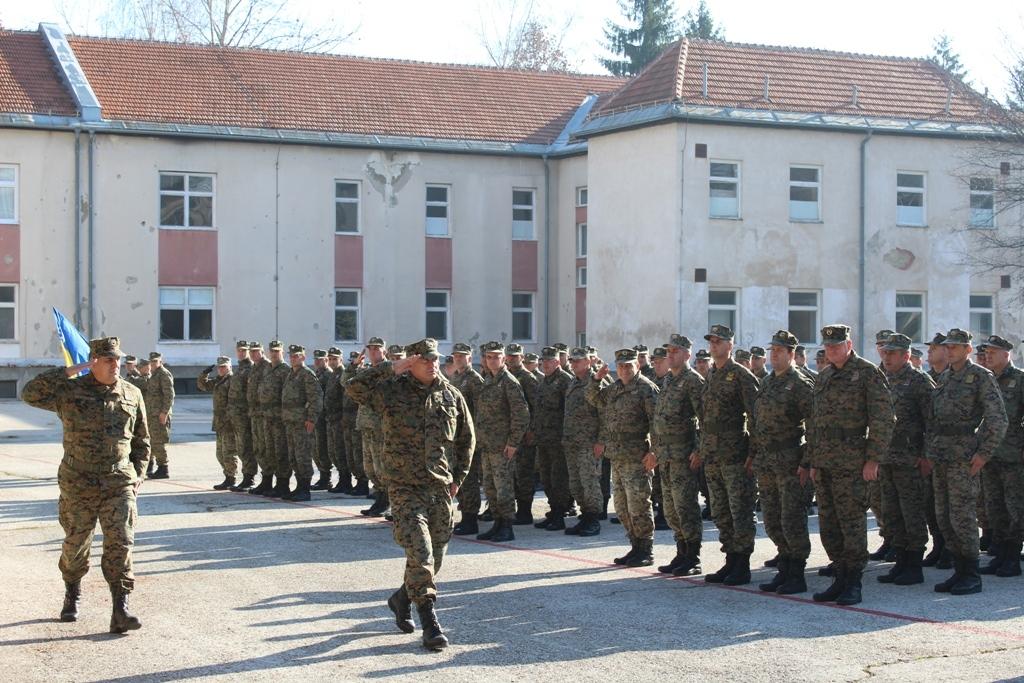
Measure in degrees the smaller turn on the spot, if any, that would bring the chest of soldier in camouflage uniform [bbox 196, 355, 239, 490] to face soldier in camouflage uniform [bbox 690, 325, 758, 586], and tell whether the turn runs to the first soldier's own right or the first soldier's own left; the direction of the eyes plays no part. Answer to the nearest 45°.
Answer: approximately 90° to the first soldier's own left

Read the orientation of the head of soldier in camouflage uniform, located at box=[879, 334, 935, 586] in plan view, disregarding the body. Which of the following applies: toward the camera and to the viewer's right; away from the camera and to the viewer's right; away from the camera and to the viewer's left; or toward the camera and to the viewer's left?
toward the camera and to the viewer's left

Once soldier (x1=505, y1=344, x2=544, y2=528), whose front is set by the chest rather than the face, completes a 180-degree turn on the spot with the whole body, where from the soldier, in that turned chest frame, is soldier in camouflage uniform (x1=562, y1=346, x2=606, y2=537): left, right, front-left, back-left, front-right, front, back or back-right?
right

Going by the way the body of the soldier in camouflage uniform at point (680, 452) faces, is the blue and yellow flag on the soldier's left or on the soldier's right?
on the soldier's right

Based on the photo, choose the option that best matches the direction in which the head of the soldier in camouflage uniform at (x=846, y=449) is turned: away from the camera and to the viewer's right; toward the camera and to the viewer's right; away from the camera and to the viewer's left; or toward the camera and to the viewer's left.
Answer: toward the camera and to the viewer's left

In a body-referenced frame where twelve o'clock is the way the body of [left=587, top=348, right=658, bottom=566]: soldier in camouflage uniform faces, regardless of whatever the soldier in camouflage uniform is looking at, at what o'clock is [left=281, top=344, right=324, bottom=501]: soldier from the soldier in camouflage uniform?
The soldier is roughly at 3 o'clock from the soldier in camouflage uniform.

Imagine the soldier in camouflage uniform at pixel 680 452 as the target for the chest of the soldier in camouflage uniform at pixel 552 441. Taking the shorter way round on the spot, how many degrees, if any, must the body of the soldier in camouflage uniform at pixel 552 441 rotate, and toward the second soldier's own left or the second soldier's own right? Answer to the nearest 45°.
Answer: approximately 45° to the second soldier's own left

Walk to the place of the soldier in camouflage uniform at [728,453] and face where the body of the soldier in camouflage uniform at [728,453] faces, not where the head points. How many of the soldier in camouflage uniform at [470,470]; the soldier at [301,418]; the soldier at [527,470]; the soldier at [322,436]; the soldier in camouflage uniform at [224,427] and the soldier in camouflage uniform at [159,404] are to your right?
6

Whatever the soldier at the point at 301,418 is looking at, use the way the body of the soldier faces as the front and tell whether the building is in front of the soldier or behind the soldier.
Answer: behind

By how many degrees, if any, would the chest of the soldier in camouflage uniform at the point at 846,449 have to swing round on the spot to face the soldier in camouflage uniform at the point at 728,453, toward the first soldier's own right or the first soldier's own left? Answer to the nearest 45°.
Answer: approximately 90° to the first soldier's own right

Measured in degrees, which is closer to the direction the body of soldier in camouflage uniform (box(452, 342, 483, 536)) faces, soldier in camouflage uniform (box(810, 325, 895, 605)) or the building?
the soldier in camouflage uniform

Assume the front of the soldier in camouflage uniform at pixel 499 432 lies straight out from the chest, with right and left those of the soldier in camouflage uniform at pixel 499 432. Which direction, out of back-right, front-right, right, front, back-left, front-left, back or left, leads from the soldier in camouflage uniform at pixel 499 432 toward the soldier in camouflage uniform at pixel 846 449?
left
